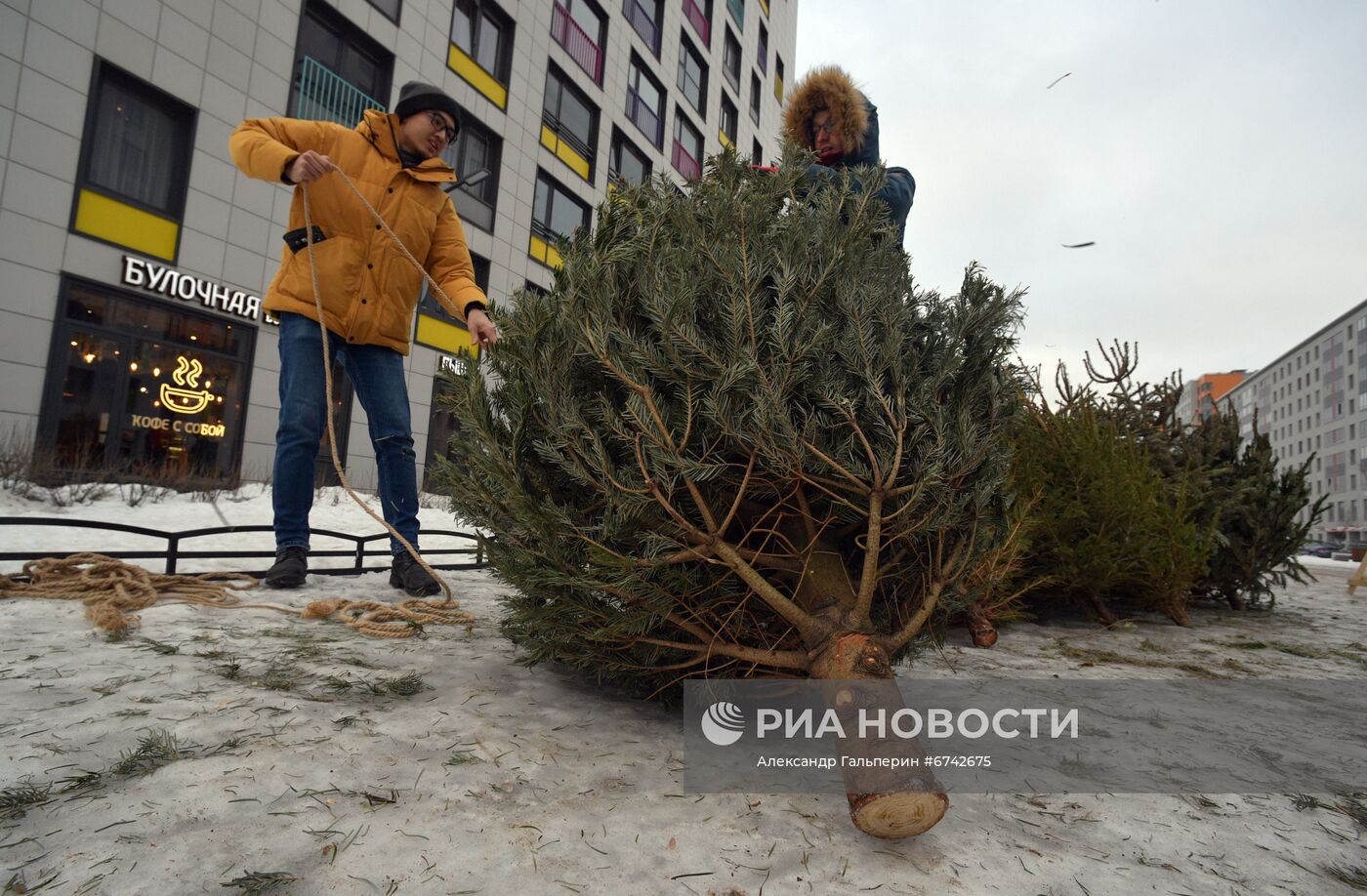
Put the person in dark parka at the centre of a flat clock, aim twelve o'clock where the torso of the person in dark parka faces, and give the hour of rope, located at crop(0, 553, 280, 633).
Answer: The rope is roughly at 1 o'clock from the person in dark parka.

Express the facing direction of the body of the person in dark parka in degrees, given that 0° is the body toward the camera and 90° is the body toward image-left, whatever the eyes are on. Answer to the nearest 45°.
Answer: approximately 45°

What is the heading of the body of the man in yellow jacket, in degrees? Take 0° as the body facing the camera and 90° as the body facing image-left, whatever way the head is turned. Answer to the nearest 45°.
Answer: approximately 315°

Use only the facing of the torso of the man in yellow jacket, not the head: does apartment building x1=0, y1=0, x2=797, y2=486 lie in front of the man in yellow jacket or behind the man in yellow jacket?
behind

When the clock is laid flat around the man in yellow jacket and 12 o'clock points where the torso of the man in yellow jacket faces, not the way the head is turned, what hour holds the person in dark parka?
The person in dark parka is roughly at 12 o'clock from the man in yellow jacket.

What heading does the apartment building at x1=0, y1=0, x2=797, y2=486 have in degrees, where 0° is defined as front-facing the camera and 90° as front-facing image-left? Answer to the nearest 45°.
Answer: approximately 315°
